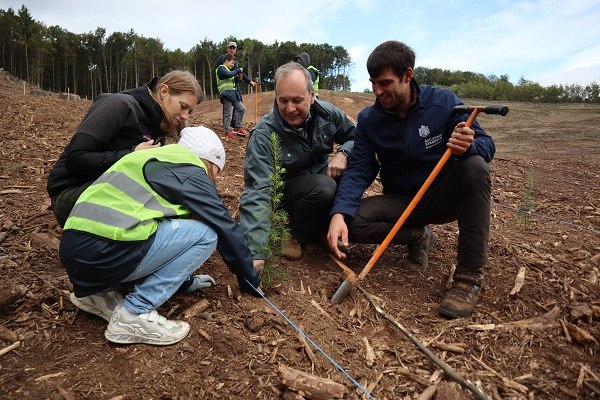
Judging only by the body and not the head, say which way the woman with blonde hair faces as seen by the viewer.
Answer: to the viewer's right

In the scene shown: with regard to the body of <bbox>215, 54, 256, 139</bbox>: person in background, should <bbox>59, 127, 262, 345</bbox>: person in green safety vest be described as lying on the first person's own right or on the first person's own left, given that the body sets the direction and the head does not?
on the first person's own right

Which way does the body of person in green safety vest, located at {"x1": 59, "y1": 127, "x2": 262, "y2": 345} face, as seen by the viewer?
to the viewer's right

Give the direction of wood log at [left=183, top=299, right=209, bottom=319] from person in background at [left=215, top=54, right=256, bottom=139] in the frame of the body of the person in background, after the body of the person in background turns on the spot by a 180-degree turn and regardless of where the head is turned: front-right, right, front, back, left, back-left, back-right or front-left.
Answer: back-left

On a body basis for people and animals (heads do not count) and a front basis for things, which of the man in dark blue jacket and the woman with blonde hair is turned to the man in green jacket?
the woman with blonde hair

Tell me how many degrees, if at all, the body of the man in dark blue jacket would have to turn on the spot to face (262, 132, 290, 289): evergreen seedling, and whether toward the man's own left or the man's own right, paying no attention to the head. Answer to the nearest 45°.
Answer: approximately 45° to the man's own right

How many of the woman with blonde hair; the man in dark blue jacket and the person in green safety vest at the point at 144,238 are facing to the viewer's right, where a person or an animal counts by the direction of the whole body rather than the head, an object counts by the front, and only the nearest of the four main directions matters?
2

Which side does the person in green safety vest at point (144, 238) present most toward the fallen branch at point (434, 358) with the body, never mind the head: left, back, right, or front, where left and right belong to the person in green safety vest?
front

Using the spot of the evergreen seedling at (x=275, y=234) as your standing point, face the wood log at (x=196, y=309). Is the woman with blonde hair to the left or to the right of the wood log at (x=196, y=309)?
right
